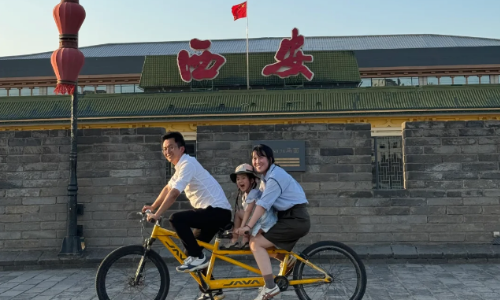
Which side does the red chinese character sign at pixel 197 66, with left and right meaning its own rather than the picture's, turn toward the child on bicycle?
front

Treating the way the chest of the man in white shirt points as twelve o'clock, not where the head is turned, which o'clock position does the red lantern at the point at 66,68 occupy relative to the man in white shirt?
The red lantern is roughly at 2 o'clock from the man in white shirt.

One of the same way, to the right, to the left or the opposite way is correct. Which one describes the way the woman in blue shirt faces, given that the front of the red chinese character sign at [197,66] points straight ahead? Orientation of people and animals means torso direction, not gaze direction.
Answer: to the right

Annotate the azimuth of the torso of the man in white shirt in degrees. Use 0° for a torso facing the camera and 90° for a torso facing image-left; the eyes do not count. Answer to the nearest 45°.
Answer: approximately 90°

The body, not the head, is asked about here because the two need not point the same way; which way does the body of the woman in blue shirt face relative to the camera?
to the viewer's left

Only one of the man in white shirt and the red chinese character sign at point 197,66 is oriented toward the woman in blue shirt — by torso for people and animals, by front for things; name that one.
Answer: the red chinese character sign

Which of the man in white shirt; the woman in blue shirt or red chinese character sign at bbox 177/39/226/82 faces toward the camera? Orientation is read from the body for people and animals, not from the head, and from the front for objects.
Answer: the red chinese character sign

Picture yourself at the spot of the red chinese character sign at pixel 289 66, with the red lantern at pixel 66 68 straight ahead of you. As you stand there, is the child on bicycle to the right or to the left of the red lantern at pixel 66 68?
left

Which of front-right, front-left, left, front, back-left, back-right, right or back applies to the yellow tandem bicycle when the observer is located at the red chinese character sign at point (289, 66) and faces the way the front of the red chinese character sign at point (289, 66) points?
front

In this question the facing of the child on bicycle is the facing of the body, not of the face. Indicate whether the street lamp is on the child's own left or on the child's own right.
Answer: on the child's own right

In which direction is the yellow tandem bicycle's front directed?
to the viewer's left

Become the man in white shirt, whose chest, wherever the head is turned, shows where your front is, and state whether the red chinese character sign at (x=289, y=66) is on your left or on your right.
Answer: on your right

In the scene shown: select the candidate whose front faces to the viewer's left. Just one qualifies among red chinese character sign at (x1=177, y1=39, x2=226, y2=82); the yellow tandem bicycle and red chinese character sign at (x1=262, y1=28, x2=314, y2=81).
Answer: the yellow tandem bicycle

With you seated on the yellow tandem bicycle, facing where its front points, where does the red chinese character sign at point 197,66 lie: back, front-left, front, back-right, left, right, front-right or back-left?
right

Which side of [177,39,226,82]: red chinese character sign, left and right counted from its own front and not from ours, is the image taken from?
front

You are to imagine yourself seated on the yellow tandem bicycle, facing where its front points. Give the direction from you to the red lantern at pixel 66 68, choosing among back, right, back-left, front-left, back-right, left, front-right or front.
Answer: front-right

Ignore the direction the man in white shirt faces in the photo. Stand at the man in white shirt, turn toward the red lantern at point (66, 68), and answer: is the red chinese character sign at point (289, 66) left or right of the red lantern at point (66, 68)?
right
